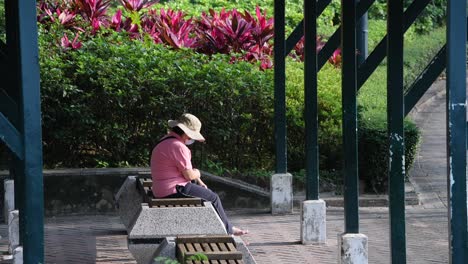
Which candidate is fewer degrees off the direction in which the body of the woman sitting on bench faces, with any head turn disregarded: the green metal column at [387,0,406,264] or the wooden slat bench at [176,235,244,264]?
the green metal column

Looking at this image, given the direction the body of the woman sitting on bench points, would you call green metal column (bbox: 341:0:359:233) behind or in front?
in front

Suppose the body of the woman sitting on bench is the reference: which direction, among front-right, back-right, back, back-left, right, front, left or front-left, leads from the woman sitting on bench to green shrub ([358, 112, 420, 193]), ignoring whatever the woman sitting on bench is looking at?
front-left

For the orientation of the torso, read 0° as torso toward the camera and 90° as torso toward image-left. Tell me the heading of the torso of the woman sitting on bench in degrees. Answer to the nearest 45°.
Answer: approximately 270°

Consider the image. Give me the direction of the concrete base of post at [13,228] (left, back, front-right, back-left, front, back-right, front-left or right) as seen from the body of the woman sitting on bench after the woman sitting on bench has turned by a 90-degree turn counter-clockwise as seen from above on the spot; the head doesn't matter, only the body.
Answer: left

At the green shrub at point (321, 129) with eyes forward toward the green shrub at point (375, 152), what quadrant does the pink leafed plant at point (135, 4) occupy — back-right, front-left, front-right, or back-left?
back-left

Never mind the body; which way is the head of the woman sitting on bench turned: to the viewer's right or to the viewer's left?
to the viewer's right

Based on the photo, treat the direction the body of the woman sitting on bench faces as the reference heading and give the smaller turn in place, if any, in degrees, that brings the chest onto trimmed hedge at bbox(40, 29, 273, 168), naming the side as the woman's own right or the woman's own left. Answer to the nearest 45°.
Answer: approximately 90° to the woman's own left

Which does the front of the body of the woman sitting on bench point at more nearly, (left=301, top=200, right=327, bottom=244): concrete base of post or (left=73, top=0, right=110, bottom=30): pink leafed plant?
the concrete base of post
